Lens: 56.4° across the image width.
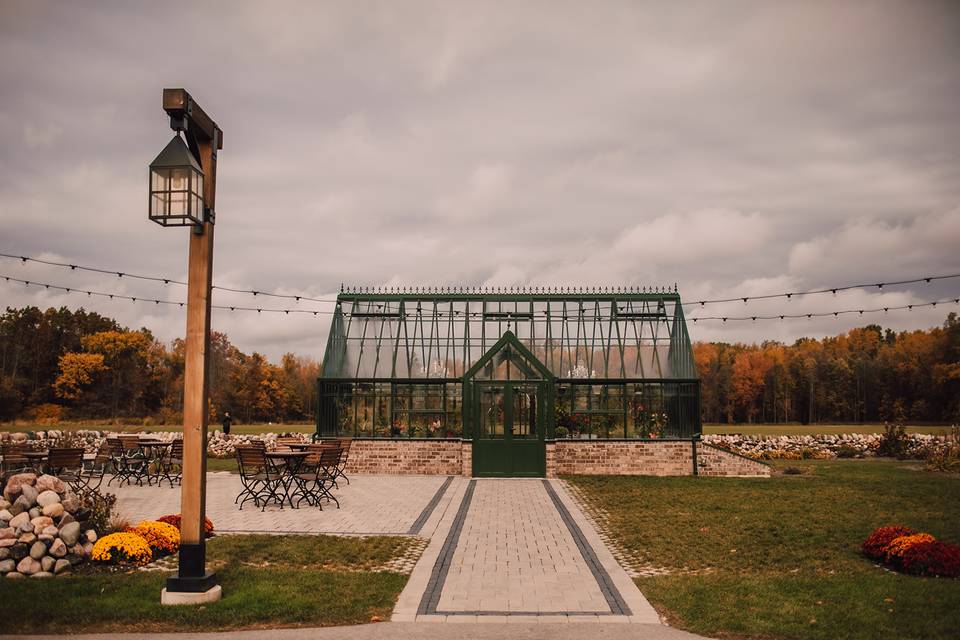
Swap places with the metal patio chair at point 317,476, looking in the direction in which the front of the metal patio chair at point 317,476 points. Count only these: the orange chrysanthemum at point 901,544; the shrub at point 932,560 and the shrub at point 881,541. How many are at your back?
3

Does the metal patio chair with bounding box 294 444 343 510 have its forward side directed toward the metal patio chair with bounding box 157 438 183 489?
yes

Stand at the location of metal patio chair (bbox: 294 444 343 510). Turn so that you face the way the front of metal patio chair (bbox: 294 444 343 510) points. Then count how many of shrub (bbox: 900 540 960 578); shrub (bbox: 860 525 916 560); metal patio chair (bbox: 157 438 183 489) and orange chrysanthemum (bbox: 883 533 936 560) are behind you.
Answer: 3

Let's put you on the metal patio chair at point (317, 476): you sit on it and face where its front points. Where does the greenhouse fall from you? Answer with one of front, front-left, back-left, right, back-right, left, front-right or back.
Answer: right

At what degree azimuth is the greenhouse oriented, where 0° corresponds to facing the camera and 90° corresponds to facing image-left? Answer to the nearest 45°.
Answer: approximately 0°

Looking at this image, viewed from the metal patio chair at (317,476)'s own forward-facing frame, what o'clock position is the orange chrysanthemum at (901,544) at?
The orange chrysanthemum is roughly at 6 o'clock from the metal patio chair.

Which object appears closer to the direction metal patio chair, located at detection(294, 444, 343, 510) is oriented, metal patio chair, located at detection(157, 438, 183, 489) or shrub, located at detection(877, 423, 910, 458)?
the metal patio chair

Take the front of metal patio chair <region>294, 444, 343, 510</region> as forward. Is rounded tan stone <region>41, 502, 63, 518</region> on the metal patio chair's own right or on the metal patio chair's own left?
on the metal patio chair's own left

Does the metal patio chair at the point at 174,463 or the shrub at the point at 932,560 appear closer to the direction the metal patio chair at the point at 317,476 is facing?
the metal patio chair

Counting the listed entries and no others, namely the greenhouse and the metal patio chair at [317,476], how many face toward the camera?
1

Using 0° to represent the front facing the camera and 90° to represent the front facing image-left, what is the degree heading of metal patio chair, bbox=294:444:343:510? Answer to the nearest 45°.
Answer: approximately 135°

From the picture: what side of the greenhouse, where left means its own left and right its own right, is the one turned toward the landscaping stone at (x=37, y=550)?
front

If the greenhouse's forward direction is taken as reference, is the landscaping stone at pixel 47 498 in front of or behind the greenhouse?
in front
